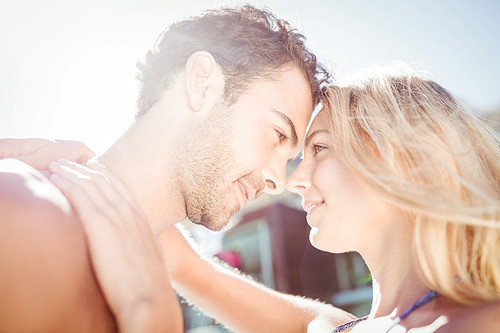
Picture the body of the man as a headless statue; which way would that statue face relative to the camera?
to the viewer's right

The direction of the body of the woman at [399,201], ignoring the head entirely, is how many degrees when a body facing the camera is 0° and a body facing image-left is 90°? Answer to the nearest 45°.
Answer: approximately 90°

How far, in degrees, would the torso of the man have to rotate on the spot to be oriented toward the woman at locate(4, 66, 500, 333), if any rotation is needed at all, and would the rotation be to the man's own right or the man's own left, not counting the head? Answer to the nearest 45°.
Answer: approximately 45° to the man's own right

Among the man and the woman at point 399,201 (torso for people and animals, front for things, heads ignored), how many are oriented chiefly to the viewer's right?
1

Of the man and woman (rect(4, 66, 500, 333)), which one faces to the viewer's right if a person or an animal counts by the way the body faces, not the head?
the man

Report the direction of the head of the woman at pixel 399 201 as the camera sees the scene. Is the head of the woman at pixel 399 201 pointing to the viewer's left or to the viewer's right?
to the viewer's left

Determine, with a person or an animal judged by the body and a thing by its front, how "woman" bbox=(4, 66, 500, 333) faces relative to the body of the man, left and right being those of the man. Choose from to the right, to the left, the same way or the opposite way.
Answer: the opposite way
